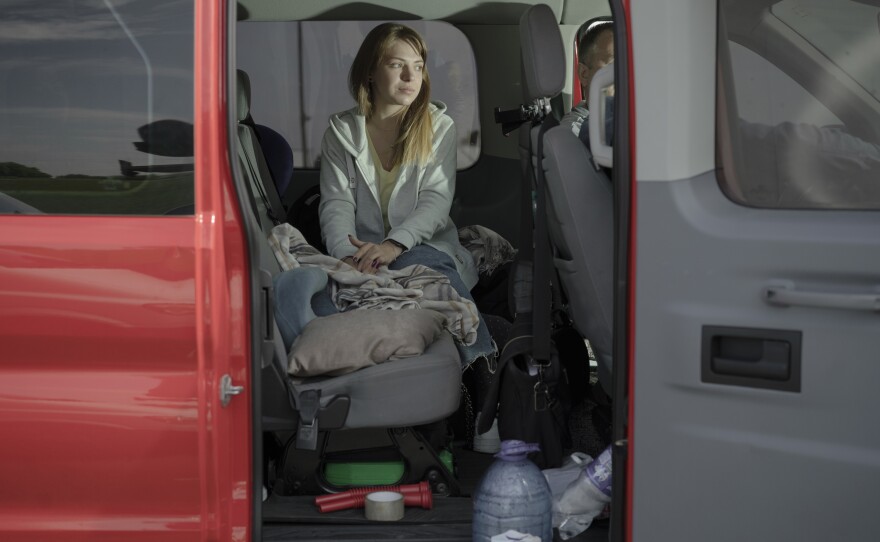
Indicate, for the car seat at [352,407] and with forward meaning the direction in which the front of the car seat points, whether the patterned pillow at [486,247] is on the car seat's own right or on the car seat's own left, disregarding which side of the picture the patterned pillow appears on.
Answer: on the car seat's own left
